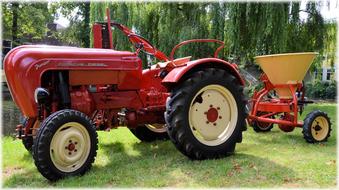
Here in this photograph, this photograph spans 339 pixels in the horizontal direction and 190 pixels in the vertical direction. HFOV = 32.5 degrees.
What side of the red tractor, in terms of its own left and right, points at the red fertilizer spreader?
back

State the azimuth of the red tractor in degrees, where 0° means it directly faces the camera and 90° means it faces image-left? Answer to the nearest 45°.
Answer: approximately 45°

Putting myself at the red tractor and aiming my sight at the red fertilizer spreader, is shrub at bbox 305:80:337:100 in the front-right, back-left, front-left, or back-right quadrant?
front-left

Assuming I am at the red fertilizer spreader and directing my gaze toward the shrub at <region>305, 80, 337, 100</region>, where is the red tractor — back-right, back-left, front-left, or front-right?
back-left

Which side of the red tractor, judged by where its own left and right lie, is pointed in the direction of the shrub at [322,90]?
back
